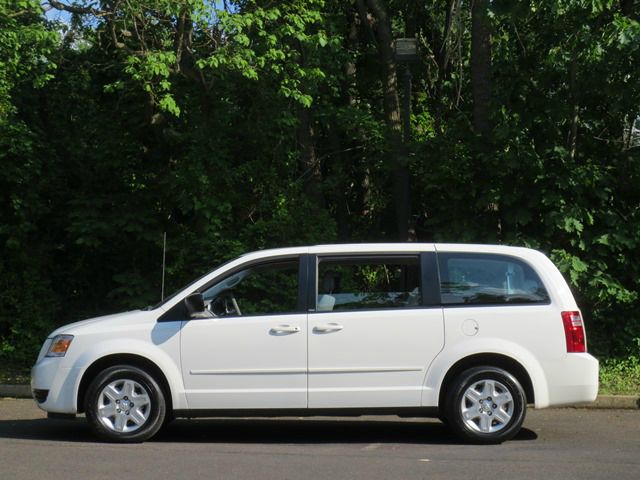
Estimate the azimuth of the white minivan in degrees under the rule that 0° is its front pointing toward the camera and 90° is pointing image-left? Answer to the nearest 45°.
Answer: approximately 90°
